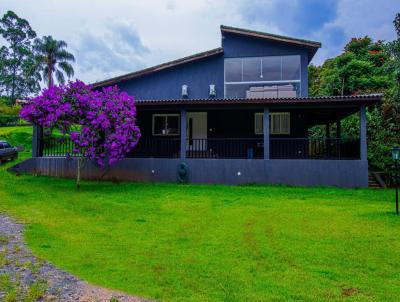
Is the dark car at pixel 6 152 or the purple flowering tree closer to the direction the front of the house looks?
the purple flowering tree

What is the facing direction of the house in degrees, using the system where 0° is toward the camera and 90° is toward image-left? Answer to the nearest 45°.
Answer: approximately 0°

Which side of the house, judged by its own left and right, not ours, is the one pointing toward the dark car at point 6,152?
right

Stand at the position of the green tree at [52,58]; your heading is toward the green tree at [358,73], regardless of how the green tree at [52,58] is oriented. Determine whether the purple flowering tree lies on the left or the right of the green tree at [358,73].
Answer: right

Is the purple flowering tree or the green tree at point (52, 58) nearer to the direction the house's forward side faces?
the purple flowering tree

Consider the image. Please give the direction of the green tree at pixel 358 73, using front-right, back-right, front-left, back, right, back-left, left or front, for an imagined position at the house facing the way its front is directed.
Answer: back-left

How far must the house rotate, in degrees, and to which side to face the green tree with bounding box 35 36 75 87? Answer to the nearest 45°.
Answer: approximately 135° to its right

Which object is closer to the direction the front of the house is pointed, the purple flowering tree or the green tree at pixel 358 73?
the purple flowering tree

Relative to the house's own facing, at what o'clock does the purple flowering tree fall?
The purple flowering tree is roughly at 2 o'clock from the house.
